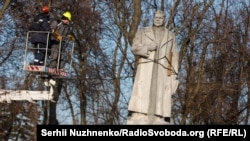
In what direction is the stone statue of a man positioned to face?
toward the camera
